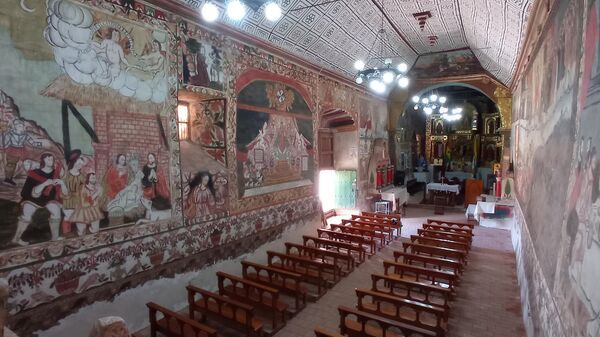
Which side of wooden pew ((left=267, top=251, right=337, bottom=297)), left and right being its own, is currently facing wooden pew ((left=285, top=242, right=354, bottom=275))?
front

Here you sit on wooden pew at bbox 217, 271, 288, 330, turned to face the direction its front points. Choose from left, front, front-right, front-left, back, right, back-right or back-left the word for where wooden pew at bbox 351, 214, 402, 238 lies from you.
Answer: front

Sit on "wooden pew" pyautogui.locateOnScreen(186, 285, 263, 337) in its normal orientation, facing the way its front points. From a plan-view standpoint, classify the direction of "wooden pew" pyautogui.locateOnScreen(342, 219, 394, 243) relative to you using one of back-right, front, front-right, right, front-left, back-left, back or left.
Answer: front

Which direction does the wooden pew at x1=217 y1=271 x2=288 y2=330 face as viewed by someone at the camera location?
facing away from the viewer and to the right of the viewer

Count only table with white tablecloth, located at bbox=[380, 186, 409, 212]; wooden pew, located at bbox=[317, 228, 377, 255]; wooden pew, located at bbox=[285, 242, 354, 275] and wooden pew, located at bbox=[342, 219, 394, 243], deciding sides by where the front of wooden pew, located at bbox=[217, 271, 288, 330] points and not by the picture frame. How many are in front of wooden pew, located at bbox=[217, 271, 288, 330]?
4

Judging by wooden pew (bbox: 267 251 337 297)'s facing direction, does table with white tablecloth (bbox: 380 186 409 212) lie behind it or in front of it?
in front

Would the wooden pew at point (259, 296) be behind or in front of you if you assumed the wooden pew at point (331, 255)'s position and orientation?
behind

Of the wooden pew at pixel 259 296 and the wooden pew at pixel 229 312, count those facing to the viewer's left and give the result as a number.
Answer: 0

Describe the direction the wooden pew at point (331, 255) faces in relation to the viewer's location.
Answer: facing away from the viewer and to the right of the viewer

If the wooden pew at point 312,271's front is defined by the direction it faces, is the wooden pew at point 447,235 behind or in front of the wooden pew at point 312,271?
in front

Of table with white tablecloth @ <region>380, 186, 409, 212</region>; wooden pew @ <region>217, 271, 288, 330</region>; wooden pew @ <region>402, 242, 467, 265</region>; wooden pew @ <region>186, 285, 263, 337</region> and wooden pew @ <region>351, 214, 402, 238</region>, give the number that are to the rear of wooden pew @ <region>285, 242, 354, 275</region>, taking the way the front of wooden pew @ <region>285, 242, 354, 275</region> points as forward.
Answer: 2

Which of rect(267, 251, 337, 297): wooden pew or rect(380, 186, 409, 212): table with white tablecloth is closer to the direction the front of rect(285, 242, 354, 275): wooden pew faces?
the table with white tablecloth

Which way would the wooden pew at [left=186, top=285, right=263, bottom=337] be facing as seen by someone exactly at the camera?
facing away from the viewer and to the right of the viewer

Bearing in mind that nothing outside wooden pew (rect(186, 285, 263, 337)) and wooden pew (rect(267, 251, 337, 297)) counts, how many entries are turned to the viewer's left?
0

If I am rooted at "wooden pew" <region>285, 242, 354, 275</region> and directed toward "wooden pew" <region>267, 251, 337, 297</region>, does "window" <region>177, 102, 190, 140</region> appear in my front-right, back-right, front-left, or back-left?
front-right

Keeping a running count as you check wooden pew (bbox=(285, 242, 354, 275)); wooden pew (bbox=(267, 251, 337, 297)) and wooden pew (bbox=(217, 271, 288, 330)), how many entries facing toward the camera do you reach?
0

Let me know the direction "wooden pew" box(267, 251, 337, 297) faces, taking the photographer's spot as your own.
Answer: facing away from the viewer and to the right of the viewer

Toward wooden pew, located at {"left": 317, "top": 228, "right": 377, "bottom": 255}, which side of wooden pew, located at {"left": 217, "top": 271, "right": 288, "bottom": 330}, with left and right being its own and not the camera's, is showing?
front

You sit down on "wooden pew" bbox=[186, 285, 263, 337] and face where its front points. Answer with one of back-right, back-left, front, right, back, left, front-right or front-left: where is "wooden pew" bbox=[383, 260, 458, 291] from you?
front-right

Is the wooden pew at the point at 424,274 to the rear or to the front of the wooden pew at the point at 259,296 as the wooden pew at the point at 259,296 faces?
to the front

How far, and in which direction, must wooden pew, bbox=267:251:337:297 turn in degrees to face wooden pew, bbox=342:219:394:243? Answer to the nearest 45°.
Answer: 0° — it already faces it
